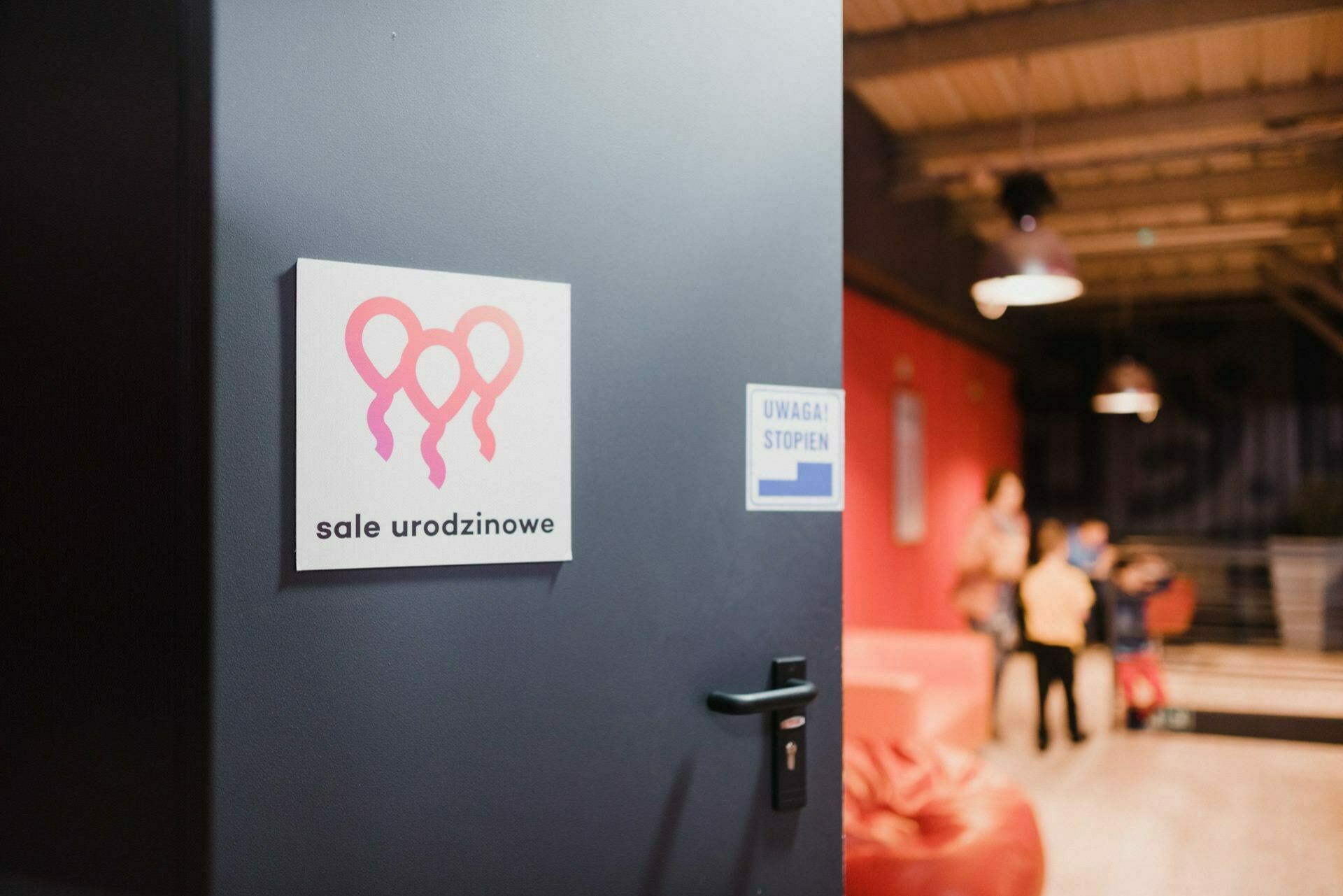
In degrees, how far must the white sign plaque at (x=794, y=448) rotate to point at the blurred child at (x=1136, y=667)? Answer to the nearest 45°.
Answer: approximately 135° to its left

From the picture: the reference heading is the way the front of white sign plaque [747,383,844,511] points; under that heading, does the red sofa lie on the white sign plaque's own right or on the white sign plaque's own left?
on the white sign plaque's own left

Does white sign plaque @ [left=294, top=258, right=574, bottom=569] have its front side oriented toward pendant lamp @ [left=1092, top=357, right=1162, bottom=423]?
no

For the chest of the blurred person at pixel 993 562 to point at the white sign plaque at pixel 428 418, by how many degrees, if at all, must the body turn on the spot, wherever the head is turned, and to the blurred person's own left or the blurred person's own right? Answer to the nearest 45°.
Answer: approximately 45° to the blurred person's own right

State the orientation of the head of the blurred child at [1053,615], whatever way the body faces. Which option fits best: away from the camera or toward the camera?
away from the camera

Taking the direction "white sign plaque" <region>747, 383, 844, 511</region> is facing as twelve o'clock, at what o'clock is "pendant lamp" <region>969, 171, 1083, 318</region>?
The pendant lamp is roughly at 8 o'clock from the white sign plaque.

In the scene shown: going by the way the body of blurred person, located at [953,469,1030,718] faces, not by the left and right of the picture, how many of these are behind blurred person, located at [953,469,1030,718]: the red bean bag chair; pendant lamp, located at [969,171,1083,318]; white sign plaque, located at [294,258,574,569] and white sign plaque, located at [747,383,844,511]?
0

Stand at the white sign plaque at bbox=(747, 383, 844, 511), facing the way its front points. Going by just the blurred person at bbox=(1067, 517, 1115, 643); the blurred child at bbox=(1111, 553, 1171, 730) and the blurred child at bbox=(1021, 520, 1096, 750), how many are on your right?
0

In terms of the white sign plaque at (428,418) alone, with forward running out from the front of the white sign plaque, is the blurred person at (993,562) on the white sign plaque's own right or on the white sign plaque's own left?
on the white sign plaque's own left

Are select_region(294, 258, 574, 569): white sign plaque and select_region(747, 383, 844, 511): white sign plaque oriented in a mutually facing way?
no

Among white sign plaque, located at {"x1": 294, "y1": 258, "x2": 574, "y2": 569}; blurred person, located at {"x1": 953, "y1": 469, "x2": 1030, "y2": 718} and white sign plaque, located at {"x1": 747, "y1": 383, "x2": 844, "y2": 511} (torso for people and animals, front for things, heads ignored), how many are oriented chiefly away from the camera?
0

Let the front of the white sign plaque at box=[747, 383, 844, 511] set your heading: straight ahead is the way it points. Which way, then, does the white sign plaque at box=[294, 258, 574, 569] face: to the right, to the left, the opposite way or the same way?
the same way

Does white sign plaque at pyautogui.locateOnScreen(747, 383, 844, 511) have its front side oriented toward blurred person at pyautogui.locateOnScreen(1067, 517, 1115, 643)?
no

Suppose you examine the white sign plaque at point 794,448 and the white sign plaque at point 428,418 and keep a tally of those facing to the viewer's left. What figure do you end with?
0

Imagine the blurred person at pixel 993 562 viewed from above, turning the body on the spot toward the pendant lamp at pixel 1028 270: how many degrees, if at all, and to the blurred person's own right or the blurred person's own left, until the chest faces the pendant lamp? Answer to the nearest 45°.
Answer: approximately 45° to the blurred person's own right

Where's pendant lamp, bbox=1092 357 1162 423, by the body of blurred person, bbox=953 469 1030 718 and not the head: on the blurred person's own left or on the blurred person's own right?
on the blurred person's own left

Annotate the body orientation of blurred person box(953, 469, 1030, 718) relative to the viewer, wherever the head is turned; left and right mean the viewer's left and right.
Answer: facing the viewer and to the right of the viewer
